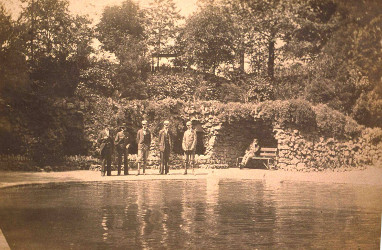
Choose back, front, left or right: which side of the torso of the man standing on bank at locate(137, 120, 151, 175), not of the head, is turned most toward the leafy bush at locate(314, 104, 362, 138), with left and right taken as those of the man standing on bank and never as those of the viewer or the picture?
left

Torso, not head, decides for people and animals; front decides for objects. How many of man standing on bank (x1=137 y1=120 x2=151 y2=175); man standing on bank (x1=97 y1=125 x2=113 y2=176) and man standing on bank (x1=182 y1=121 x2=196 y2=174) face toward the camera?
3

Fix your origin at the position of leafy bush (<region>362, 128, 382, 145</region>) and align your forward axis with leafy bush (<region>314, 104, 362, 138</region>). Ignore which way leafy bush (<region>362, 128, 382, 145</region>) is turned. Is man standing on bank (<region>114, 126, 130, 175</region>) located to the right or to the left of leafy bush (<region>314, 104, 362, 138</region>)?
left

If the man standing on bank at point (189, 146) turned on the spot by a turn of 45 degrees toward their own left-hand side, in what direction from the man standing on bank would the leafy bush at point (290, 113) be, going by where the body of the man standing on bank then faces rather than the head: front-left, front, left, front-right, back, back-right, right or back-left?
front-left

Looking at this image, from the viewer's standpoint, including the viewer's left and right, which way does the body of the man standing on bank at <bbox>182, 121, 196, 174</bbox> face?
facing the viewer

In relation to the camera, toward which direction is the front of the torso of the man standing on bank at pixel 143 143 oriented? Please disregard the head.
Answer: toward the camera

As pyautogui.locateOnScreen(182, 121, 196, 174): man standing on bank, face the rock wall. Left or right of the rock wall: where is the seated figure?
left

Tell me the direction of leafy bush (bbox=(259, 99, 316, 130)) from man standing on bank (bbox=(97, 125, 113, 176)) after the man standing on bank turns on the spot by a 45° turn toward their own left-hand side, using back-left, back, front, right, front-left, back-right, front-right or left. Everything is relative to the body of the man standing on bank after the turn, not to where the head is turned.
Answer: front-left

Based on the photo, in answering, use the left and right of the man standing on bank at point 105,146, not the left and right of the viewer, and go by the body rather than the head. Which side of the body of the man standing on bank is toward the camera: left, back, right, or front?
front
